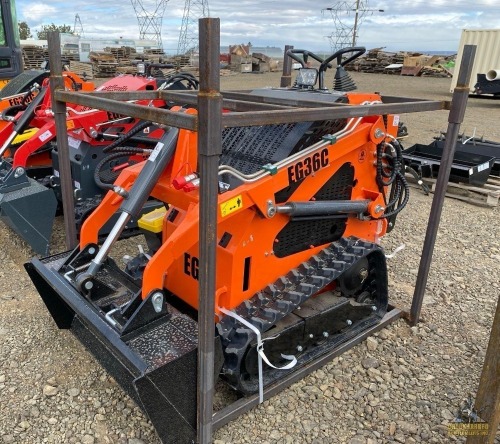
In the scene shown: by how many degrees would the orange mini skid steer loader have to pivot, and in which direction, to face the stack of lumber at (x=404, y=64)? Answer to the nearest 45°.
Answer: approximately 135° to its right

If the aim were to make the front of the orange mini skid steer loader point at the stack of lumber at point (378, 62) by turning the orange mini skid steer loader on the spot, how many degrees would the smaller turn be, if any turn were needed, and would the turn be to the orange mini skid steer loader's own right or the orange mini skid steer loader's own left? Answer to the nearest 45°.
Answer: approximately 135° to the orange mini skid steer loader's own right

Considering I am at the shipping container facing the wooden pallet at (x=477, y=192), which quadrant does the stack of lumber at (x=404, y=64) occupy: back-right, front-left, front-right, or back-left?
back-right

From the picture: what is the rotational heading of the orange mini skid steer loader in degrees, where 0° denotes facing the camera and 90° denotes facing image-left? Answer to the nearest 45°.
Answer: approximately 45°

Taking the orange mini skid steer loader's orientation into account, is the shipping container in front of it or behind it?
behind

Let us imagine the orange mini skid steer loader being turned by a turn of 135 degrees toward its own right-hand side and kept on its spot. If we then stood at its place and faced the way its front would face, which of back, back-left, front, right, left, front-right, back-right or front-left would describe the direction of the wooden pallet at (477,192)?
front-right

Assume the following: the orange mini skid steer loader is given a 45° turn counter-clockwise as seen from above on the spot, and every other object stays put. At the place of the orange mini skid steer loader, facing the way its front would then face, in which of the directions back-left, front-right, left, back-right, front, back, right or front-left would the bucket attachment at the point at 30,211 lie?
back-right

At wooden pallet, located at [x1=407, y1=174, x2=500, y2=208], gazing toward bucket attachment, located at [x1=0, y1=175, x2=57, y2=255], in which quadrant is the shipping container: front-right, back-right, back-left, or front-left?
back-right
